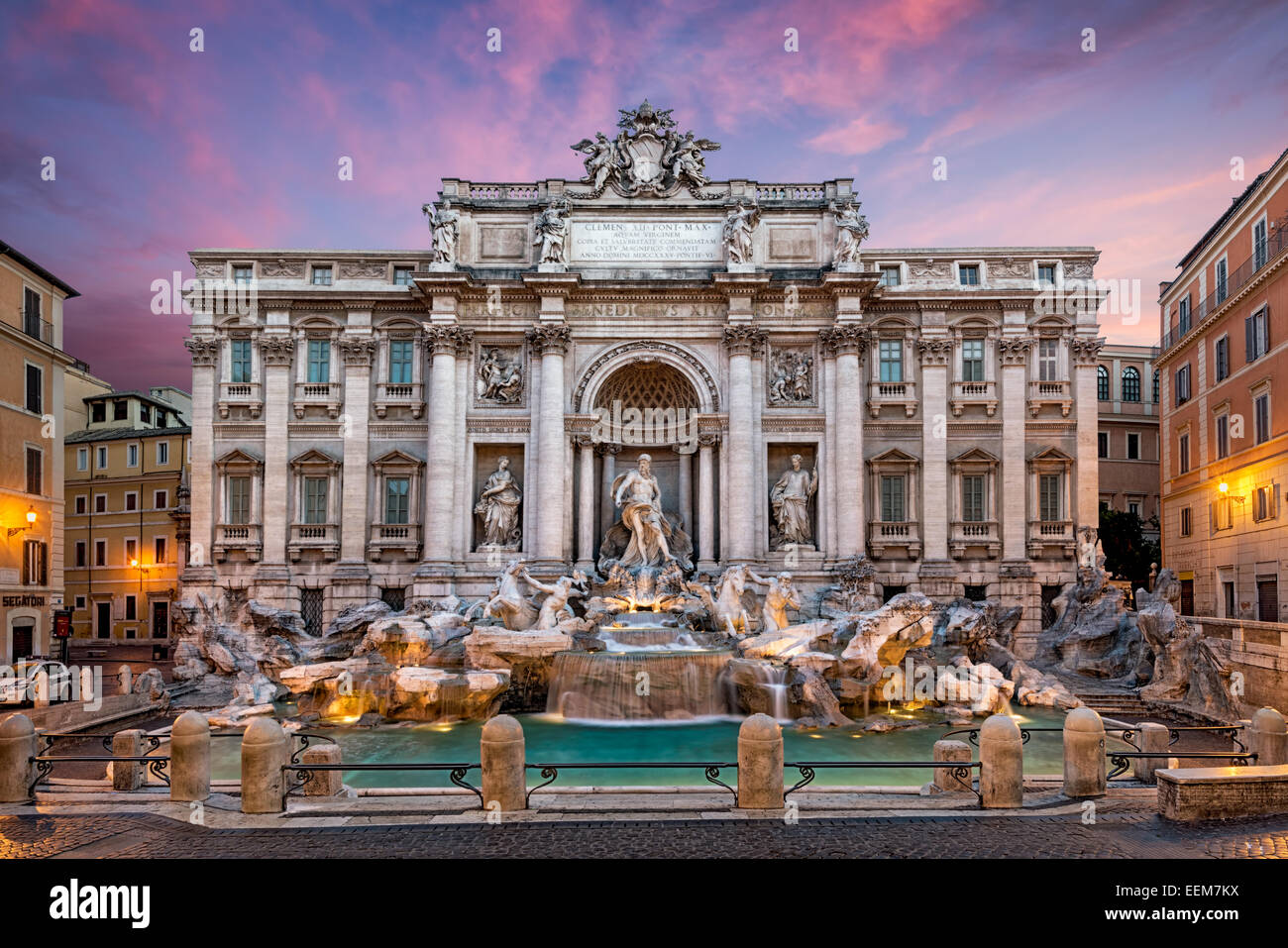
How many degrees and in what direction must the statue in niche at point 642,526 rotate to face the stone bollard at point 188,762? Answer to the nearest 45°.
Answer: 0° — it already faces it

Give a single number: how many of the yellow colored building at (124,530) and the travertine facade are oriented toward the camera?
2

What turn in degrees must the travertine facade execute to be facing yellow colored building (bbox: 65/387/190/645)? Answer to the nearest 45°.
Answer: approximately 135° to its right

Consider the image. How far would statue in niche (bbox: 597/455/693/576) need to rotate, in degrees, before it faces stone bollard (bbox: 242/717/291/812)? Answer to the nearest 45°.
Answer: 0° — it already faces it

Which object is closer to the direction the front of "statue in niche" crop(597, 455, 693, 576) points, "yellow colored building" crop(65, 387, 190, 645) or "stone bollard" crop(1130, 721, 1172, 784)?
the stone bollard

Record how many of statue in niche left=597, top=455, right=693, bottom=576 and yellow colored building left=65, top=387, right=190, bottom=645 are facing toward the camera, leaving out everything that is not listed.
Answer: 2

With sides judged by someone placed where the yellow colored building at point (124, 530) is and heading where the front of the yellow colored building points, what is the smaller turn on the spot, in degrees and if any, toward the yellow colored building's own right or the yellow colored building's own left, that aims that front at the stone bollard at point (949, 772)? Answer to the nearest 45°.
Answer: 0° — it already faces it

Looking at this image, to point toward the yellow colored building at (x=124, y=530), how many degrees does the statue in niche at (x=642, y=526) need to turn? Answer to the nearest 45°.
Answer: approximately 135° to its right

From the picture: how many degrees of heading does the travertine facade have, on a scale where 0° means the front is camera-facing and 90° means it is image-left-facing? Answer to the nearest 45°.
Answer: approximately 0°
